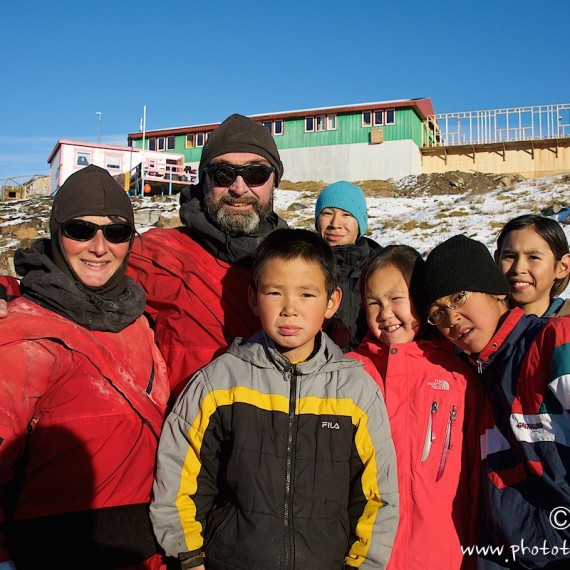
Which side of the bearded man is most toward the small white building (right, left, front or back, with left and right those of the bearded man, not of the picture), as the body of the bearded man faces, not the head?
back

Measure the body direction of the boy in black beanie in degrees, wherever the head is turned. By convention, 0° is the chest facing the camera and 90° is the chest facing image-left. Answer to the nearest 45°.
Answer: approximately 45°

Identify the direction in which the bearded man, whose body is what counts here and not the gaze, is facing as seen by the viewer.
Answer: toward the camera

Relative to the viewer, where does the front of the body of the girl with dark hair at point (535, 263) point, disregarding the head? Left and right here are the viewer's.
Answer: facing the viewer and to the left of the viewer

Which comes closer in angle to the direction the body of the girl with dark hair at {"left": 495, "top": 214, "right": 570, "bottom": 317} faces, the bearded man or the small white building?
the bearded man

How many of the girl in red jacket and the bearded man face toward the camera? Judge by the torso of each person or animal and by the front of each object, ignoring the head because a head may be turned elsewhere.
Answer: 2

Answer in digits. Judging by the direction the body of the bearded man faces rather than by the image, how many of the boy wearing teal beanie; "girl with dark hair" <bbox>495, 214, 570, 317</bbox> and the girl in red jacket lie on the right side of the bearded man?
0

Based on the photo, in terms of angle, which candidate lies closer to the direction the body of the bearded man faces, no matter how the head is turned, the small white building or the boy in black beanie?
the boy in black beanie

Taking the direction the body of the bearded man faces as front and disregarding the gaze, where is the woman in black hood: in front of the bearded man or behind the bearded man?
in front

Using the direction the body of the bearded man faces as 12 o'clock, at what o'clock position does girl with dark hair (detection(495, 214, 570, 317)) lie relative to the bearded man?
The girl with dark hair is roughly at 9 o'clock from the bearded man.

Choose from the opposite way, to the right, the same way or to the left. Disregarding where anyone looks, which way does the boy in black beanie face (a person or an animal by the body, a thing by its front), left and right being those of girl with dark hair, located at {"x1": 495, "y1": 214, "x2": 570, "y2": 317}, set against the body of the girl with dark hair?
the same way

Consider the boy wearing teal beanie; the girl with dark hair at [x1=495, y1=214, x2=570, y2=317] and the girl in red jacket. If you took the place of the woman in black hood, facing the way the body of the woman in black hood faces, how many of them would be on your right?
0

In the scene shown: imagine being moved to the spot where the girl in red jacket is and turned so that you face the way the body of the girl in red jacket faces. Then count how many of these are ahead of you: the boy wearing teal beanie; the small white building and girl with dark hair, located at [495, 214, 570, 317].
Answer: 0

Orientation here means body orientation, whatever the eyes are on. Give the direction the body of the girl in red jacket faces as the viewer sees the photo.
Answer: toward the camera

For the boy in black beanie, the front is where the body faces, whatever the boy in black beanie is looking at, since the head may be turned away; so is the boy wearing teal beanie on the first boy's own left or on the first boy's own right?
on the first boy's own right
